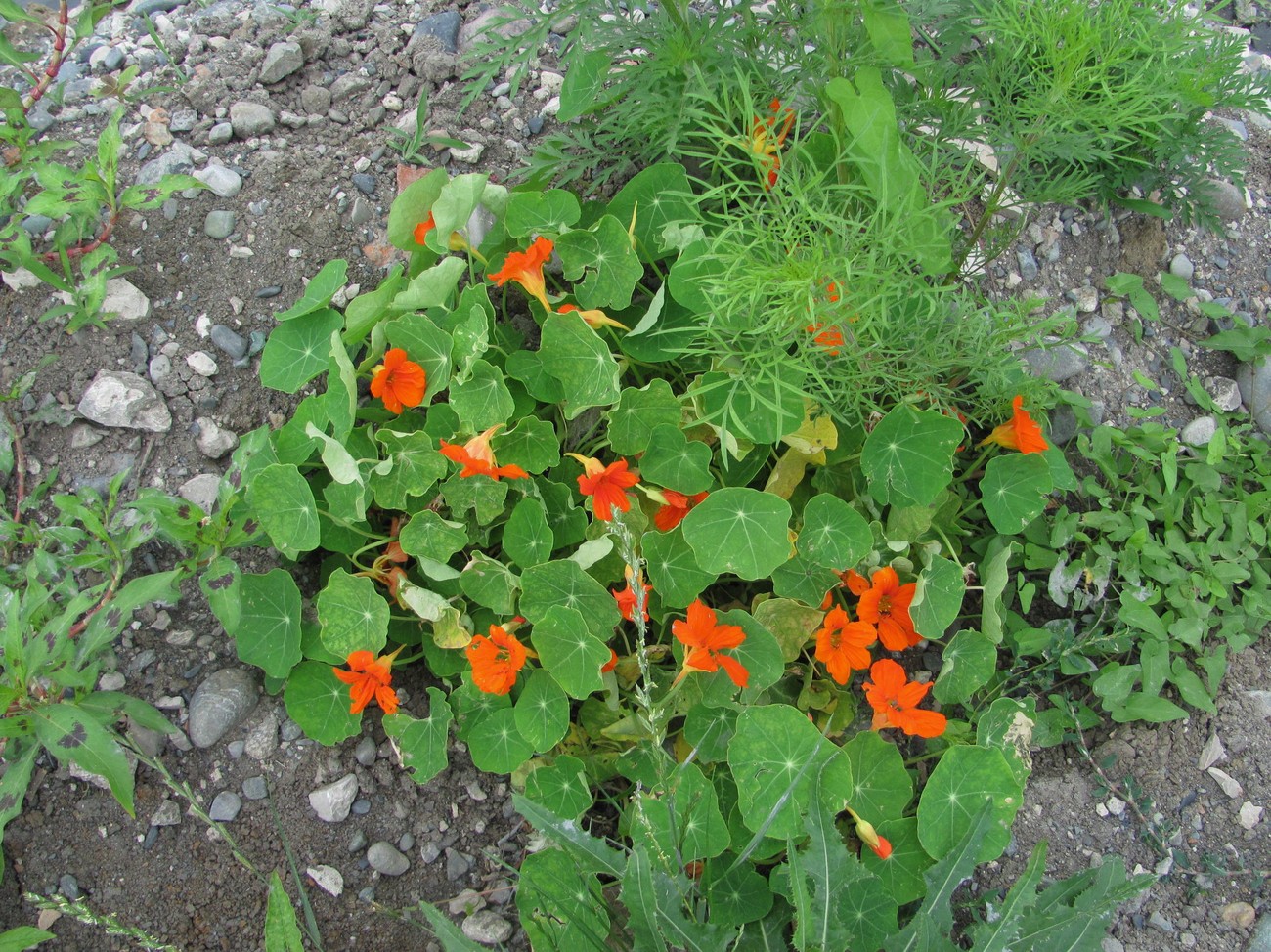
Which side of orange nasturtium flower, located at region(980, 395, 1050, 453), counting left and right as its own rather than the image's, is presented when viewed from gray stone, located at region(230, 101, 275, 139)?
back

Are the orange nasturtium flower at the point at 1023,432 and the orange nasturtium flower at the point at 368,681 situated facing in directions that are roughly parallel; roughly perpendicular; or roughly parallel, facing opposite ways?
roughly perpendicular

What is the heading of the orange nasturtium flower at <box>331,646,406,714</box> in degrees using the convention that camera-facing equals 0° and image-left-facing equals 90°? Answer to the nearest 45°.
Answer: approximately 45°

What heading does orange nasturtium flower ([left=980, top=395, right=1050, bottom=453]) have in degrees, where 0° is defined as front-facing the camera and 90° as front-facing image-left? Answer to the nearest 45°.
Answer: approximately 270°

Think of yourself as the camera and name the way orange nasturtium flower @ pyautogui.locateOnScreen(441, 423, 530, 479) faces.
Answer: facing to the left of the viewer

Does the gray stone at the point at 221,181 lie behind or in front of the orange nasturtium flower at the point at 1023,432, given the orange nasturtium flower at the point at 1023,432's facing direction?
behind

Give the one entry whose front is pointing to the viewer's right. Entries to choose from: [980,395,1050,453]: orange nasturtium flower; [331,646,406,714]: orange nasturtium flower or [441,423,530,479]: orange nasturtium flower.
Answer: [980,395,1050,453]: orange nasturtium flower

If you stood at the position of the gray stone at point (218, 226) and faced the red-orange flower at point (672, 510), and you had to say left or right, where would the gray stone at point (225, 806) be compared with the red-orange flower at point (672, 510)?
right

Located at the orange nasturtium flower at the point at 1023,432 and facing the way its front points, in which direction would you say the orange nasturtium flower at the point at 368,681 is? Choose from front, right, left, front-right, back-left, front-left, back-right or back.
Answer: back-right

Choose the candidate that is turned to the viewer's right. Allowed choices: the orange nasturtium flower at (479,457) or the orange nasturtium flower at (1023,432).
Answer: the orange nasturtium flower at (1023,432)

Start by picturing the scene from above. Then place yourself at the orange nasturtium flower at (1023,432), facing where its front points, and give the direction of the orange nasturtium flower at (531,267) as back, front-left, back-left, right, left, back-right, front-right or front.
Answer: back

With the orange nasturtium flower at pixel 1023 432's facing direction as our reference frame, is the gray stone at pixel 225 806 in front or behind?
behind
